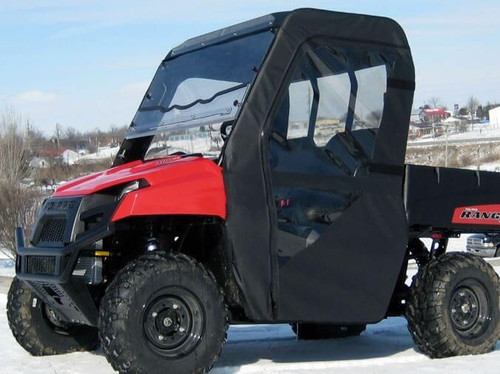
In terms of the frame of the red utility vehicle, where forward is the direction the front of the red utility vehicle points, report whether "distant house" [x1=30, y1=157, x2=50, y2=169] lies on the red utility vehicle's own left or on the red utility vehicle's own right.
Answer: on the red utility vehicle's own right

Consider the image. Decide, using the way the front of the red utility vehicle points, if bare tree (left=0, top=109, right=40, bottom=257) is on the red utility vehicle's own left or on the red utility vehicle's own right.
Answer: on the red utility vehicle's own right

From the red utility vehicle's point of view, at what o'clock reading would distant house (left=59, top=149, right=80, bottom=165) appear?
The distant house is roughly at 4 o'clock from the red utility vehicle.

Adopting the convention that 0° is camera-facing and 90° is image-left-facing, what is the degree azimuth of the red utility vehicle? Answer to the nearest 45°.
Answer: approximately 45°
